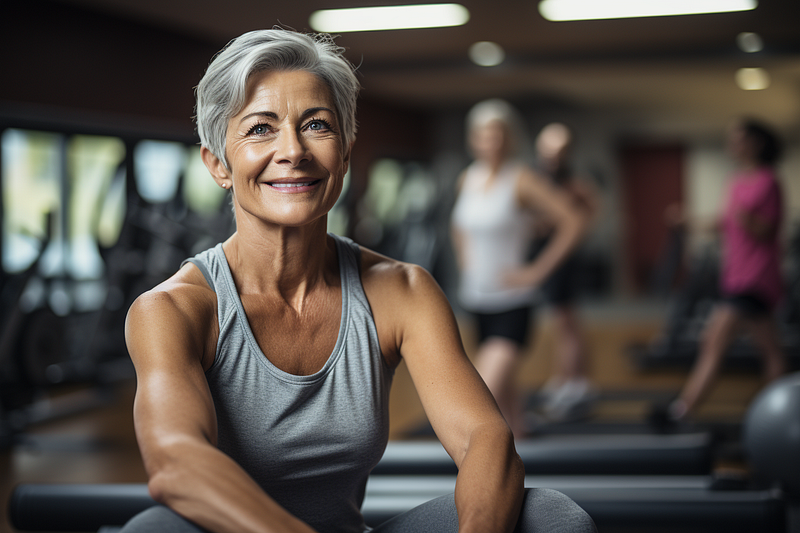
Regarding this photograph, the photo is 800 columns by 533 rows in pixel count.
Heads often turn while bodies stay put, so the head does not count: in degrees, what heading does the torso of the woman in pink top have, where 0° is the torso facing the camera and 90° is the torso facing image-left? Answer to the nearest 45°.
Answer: approximately 90°

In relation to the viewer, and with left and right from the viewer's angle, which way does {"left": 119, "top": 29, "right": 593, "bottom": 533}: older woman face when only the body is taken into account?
facing the viewer

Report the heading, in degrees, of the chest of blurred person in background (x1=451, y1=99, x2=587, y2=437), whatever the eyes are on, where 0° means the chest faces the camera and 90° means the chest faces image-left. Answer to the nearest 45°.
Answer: approximately 45°

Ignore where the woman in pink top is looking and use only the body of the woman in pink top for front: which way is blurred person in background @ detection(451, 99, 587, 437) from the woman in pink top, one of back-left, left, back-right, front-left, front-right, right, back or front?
front-left

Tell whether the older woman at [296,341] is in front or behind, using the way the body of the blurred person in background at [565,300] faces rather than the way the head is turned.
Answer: in front

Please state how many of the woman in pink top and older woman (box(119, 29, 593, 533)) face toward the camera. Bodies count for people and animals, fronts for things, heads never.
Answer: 1

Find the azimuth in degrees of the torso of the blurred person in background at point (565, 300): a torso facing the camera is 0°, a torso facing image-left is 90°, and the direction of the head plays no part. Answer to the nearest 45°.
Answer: approximately 45°

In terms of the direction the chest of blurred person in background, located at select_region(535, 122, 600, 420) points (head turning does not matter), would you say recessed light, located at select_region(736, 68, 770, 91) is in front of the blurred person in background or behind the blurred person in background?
behind

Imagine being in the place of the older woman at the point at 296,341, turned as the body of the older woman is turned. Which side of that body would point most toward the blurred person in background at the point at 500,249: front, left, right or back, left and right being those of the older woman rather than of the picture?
back
